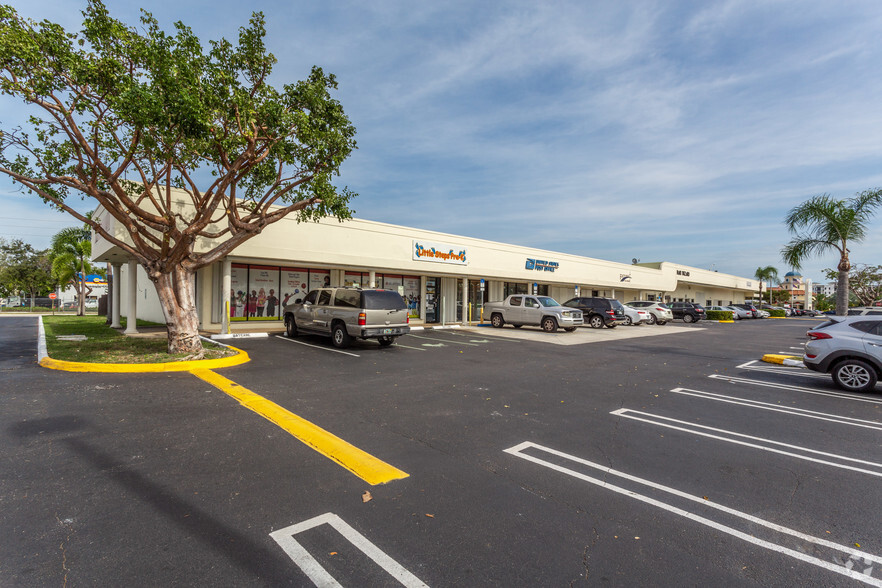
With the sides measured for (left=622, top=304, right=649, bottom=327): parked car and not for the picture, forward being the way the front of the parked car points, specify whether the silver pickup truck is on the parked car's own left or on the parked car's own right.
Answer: on the parked car's own left

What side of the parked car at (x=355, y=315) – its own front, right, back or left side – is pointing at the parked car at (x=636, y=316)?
right

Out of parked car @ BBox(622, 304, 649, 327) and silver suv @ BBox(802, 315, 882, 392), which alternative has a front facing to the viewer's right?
the silver suv

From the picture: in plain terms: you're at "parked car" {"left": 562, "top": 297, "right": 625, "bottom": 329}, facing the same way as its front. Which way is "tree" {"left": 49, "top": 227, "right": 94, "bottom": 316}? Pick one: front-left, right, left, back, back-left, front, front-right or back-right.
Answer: front-left

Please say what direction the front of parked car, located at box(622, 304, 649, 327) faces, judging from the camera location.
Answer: facing away from the viewer and to the left of the viewer

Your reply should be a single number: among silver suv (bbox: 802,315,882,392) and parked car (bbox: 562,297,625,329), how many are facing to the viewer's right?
1

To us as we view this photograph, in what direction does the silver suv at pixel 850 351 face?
facing to the right of the viewer

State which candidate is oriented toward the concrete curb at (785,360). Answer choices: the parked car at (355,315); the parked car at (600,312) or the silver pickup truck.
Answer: the silver pickup truck

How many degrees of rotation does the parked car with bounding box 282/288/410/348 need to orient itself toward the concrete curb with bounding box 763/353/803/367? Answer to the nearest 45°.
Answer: approximately 135° to its right

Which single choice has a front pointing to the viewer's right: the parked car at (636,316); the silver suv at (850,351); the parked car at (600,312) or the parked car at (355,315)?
the silver suv

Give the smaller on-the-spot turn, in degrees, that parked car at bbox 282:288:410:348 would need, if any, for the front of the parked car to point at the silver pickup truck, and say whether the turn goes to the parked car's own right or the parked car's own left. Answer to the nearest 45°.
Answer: approximately 90° to the parked car's own right

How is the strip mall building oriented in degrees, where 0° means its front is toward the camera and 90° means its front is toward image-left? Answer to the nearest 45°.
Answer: approximately 315°

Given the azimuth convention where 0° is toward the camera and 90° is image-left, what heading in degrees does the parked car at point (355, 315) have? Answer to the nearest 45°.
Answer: approximately 135°
